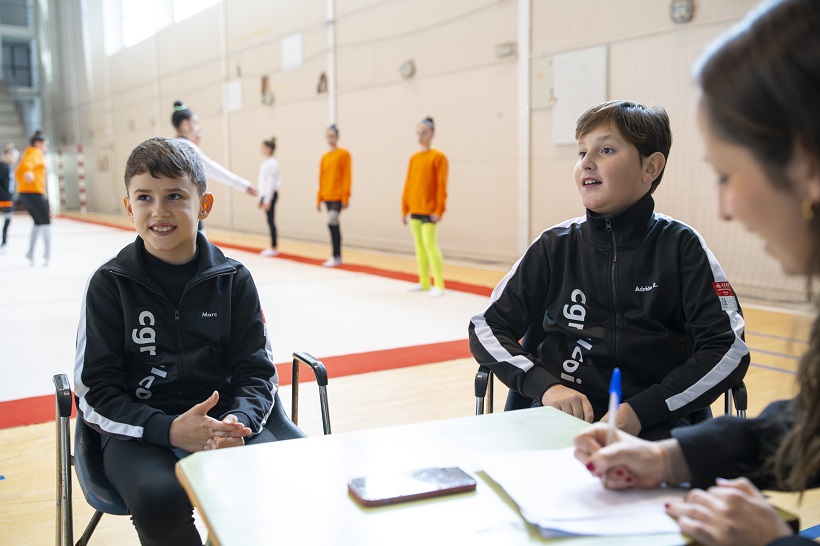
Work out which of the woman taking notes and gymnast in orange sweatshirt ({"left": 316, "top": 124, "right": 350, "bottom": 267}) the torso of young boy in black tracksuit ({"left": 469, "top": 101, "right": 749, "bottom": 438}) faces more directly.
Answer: the woman taking notes

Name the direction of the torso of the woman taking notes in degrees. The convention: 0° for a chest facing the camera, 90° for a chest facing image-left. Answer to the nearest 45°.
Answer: approximately 90°

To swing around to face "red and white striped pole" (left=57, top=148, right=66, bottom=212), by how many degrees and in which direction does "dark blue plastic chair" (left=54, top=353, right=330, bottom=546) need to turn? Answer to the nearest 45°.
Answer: approximately 135° to its left

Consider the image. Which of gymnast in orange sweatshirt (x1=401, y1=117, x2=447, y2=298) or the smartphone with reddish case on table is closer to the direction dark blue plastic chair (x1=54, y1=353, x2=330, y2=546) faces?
the smartphone with reddish case on table

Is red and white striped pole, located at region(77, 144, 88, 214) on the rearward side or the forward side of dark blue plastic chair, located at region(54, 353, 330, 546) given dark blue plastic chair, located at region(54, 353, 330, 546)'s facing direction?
on the rearward side

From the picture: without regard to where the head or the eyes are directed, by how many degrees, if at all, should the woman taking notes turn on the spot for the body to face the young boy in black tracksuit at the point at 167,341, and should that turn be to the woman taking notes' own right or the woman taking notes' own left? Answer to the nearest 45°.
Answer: approximately 45° to the woman taking notes' own right

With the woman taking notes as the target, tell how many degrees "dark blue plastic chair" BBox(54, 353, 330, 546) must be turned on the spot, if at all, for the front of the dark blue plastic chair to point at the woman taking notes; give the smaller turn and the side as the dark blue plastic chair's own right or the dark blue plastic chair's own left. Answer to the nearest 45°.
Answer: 0° — it already faces them

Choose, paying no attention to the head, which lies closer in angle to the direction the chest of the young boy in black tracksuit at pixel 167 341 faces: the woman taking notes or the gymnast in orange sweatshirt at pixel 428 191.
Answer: the woman taking notes

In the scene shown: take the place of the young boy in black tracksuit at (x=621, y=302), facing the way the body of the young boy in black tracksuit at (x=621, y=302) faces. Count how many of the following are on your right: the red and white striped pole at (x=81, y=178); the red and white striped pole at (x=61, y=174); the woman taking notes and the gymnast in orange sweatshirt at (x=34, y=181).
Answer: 3
